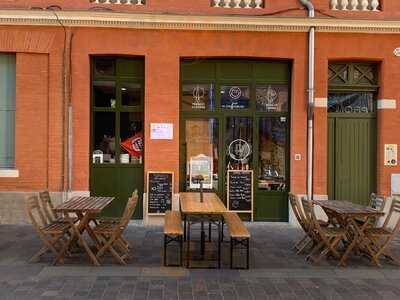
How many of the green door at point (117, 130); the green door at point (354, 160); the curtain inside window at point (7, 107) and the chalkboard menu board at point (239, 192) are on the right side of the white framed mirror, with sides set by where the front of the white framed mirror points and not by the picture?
2

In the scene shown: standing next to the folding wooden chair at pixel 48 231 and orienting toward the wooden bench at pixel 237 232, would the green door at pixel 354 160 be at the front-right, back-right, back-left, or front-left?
front-left

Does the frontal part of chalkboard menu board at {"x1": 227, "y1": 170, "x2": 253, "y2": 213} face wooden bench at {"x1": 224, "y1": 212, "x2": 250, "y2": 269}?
yes

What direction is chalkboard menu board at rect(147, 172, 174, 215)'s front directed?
toward the camera

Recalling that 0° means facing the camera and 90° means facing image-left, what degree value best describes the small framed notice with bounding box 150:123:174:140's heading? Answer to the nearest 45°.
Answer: approximately 0°

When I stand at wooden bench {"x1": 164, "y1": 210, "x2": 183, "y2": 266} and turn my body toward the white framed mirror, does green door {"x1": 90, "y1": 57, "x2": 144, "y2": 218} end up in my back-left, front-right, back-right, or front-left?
front-left

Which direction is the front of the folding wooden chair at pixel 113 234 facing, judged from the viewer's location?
facing to the left of the viewer

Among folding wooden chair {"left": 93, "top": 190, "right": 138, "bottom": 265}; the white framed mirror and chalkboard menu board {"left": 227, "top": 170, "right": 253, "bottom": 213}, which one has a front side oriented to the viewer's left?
the folding wooden chair

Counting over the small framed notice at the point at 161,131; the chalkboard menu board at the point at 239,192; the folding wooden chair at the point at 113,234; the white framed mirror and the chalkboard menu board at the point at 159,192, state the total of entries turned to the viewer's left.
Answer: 1

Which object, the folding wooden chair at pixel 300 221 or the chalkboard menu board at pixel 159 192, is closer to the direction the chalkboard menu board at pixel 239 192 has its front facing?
the folding wooden chair

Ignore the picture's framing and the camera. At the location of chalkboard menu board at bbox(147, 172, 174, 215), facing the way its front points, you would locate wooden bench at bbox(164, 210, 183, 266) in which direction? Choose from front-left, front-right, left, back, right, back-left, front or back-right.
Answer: front

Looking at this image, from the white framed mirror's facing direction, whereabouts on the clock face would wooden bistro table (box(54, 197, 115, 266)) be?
The wooden bistro table is roughly at 1 o'clock from the white framed mirror.

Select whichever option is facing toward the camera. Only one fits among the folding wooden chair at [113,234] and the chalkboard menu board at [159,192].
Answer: the chalkboard menu board

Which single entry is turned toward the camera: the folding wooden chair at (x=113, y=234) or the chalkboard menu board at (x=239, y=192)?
the chalkboard menu board

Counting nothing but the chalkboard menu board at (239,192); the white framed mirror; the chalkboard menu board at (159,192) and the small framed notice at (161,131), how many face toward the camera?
4

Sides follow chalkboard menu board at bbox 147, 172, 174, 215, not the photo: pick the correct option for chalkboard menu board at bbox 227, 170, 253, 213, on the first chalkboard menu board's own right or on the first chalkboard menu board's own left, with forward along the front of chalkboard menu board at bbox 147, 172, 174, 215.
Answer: on the first chalkboard menu board's own left

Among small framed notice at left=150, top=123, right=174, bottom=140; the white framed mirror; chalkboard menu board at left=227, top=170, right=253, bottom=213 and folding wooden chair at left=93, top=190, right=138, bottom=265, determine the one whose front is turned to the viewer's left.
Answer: the folding wooden chair

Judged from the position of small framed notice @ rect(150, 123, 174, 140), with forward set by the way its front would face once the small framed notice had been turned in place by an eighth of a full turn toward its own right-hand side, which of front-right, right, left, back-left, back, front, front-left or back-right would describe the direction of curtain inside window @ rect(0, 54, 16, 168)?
front-right
